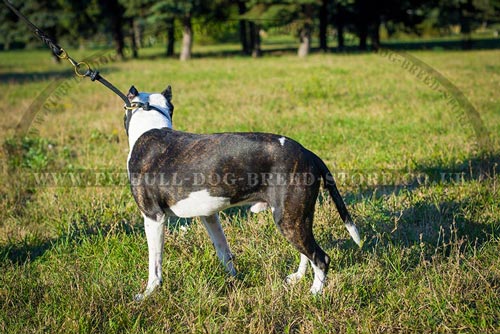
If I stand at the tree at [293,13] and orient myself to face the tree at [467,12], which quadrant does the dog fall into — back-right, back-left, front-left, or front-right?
back-right

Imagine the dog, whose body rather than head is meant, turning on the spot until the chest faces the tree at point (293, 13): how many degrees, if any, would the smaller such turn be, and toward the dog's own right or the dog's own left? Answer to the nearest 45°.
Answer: approximately 90° to the dog's own right

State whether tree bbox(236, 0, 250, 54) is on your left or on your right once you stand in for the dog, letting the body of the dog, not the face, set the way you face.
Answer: on your right

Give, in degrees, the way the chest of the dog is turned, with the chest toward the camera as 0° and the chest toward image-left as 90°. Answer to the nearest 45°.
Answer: approximately 90°

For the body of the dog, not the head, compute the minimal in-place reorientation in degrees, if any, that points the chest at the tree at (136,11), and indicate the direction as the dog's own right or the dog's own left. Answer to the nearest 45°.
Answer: approximately 90° to the dog's own right
